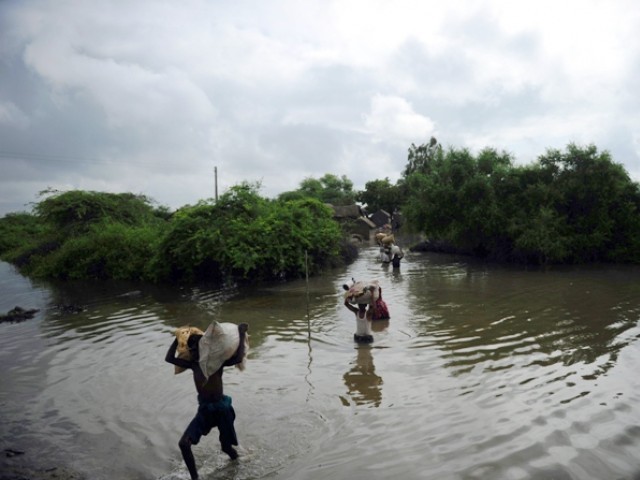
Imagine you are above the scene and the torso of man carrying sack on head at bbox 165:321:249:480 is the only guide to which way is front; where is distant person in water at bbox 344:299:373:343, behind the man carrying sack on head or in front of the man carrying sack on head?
behind

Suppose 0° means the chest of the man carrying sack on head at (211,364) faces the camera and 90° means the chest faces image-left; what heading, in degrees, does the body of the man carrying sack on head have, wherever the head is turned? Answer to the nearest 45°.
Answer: approximately 45°

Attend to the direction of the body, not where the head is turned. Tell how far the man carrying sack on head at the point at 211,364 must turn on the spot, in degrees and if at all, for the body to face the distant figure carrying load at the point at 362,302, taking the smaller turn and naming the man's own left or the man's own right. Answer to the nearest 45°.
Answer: approximately 180°
